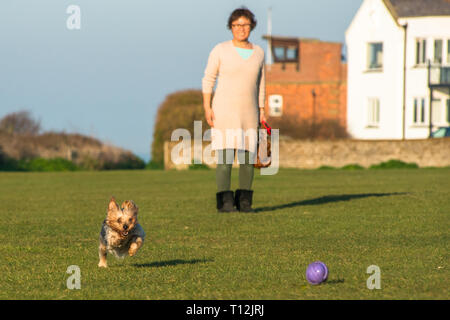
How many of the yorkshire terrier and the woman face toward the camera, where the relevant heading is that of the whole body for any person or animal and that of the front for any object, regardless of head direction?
2

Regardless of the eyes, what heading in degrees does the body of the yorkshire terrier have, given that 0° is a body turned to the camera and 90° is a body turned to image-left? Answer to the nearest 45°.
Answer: approximately 0°

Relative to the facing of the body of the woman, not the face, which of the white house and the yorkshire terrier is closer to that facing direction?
the yorkshire terrier

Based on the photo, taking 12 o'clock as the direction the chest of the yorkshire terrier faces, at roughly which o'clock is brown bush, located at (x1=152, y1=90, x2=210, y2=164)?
The brown bush is roughly at 6 o'clock from the yorkshire terrier.

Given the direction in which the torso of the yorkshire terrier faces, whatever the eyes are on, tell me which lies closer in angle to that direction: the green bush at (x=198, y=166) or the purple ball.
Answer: the purple ball

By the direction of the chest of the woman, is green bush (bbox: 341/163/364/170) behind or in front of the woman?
behind

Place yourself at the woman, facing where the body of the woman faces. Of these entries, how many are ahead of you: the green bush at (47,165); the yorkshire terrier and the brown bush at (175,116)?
1

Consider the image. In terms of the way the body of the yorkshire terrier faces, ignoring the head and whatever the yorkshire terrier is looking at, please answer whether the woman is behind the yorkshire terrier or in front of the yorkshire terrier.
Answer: behind

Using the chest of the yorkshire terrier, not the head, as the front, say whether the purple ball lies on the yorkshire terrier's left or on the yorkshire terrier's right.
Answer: on the yorkshire terrier's left

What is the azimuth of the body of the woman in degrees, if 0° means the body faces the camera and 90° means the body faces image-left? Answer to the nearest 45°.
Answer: approximately 0°

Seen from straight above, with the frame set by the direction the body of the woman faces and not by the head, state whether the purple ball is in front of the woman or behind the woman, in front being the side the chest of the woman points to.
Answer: in front

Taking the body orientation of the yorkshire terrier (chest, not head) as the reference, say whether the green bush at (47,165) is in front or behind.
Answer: behind
